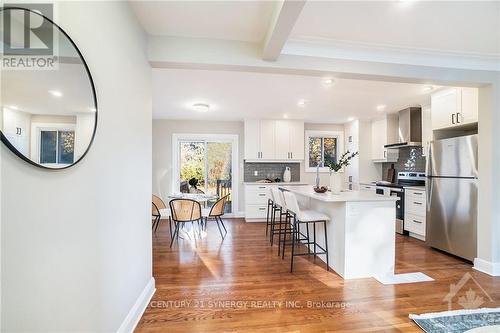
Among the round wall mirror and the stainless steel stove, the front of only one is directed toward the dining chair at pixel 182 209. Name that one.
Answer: the stainless steel stove

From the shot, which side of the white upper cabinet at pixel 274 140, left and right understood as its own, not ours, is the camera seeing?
front

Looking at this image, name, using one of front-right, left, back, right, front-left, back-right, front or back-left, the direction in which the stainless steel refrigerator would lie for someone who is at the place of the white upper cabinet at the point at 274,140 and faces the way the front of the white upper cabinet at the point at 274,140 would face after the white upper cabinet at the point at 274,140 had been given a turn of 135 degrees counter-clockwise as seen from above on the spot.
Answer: right

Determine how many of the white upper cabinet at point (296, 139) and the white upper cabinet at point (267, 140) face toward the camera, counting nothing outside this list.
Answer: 2

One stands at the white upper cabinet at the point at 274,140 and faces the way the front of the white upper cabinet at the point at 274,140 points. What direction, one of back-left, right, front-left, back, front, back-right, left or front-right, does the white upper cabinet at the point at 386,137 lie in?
left

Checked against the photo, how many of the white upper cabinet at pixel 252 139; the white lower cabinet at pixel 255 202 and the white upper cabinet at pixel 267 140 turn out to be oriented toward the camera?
3

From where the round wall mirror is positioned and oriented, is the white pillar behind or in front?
in front

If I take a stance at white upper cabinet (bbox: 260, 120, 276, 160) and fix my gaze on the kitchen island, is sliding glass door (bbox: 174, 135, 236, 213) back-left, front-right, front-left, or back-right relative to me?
back-right

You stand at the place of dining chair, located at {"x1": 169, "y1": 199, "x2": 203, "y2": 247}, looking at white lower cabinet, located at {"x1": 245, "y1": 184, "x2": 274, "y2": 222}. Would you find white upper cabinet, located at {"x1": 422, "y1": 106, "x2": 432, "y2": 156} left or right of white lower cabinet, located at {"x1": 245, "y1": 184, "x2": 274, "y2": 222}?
right

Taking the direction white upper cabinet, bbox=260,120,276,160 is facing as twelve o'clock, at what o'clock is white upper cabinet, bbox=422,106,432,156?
white upper cabinet, bbox=422,106,432,156 is roughly at 10 o'clock from white upper cabinet, bbox=260,120,276,160.

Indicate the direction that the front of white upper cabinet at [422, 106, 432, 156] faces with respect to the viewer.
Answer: facing the viewer and to the left of the viewer

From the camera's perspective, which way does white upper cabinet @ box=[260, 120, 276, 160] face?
toward the camera

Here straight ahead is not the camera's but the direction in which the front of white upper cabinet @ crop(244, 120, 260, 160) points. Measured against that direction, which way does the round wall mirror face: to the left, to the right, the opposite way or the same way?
to the left

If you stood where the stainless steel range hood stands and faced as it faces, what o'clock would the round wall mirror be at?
The round wall mirror is roughly at 11 o'clock from the stainless steel range hood.

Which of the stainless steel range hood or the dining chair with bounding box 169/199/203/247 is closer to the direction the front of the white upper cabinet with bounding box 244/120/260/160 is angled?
the dining chair

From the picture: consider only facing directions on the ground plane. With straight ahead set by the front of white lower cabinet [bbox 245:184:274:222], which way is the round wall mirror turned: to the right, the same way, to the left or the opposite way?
to the left

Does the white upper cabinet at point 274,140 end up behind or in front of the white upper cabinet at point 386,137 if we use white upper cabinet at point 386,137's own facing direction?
in front

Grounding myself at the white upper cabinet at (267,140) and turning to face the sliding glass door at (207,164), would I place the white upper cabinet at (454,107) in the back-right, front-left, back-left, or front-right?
back-left

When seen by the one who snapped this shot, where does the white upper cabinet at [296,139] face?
facing the viewer
